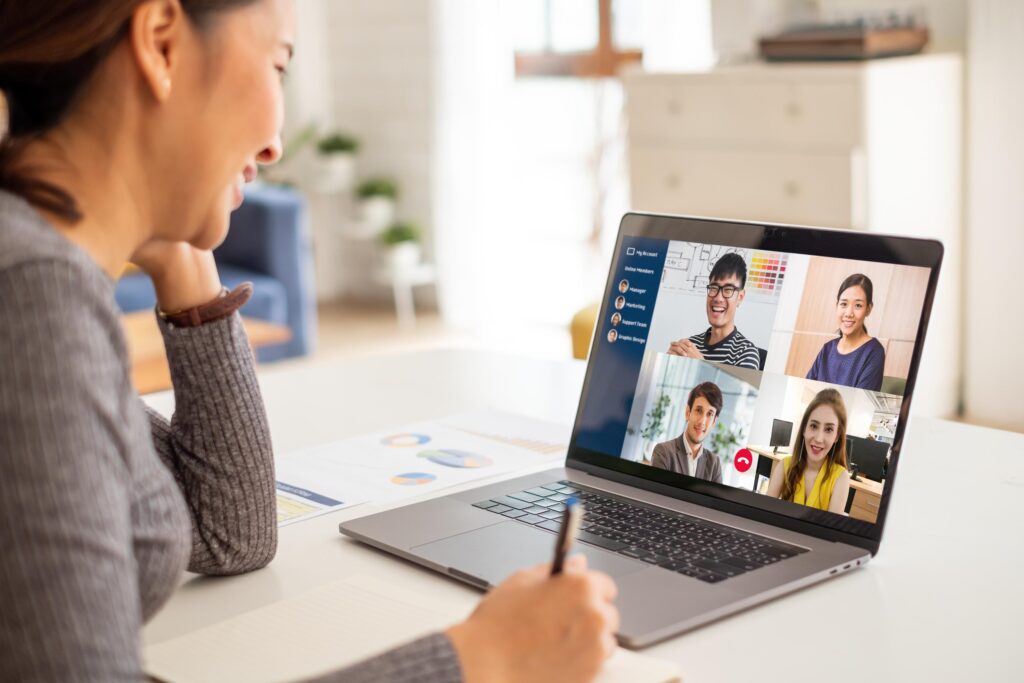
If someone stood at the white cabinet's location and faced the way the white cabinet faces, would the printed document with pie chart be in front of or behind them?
in front

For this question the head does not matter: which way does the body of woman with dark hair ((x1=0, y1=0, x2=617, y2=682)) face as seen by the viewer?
to the viewer's right

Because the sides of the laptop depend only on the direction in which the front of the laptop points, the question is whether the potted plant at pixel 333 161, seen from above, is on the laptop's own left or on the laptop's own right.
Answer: on the laptop's own right

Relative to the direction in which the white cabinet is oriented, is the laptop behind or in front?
in front

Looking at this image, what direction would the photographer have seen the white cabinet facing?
facing the viewer and to the left of the viewer

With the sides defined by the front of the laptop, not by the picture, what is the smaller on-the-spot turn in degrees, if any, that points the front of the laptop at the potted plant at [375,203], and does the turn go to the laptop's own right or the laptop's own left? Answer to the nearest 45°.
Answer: approximately 135° to the laptop's own right

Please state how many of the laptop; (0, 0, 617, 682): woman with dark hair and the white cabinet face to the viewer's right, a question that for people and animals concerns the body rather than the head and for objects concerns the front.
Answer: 1

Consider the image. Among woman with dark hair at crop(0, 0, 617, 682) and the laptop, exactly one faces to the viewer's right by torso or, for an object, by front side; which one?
the woman with dark hair

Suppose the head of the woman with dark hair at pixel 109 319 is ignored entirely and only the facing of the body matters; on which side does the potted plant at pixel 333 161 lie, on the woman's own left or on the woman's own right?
on the woman's own left

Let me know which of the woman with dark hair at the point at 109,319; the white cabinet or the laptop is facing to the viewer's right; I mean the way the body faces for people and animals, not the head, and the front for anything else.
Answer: the woman with dark hair

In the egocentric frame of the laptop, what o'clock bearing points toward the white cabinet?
The white cabinet is roughly at 5 o'clock from the laptop.

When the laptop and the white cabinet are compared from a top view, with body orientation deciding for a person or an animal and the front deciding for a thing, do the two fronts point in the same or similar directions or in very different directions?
same or similar directions

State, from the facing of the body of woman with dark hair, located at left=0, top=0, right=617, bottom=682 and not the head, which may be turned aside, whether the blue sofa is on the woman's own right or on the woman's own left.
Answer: on the woman's own left
